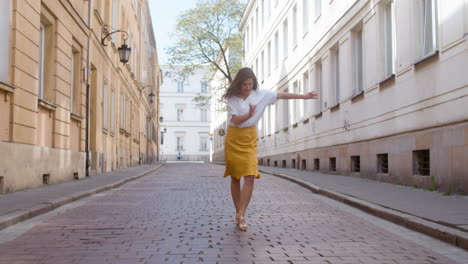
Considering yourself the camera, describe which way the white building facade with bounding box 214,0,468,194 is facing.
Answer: facing the viewer and to the left of the viewer

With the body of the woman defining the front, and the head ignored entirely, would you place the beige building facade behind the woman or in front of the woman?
behind

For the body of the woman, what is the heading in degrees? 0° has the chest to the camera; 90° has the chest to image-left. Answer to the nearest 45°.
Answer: approximately 0°

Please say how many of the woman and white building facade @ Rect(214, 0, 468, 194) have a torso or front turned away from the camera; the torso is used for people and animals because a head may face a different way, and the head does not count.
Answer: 0

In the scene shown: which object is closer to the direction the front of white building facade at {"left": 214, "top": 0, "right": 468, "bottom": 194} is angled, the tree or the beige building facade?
the beige building facade

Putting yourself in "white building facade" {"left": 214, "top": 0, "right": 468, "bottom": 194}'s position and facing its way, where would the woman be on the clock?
The woman is roughly at 11 o'clock from the white building facade.

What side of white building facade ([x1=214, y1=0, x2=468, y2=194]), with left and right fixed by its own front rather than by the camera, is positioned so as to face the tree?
right
